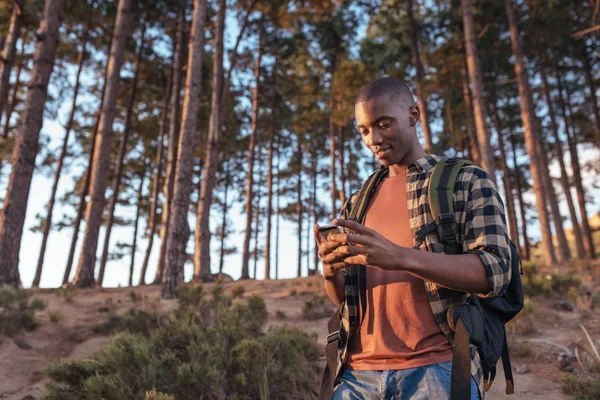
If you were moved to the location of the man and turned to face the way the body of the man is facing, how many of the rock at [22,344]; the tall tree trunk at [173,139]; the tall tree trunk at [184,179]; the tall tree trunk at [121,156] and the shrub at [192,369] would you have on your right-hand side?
5

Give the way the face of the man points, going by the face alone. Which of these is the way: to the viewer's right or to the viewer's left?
to the viewer's left

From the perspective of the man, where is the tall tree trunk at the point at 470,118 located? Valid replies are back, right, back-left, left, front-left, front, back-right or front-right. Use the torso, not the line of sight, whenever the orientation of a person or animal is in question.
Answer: back-right

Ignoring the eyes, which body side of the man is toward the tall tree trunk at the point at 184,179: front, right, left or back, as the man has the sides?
right

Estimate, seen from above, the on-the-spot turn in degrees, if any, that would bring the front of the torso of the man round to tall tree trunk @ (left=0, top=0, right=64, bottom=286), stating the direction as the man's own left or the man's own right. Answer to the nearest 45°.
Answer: approximately 90° to the man's own right

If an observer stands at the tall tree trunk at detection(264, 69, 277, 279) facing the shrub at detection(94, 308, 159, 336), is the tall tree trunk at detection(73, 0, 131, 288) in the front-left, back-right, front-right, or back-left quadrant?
front-right

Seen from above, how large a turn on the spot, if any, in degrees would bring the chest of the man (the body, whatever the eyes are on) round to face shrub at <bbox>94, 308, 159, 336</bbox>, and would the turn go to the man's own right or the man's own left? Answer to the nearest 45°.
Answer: approximately 90° to the man's own right

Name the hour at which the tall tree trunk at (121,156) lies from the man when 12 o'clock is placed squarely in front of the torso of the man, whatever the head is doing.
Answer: The tall tree trunk is roughly at 3 o'clock from the man.

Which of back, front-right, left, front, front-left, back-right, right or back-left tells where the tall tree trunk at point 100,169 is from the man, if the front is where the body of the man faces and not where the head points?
right

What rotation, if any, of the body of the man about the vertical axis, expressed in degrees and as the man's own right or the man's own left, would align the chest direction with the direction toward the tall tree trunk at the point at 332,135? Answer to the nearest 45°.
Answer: approximately 135° to the man's own right

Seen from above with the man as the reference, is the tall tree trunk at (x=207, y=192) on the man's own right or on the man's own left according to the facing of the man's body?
on the man's own right

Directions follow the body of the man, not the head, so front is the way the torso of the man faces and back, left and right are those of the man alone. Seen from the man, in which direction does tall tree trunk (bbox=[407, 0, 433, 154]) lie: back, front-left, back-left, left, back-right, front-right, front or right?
back-right

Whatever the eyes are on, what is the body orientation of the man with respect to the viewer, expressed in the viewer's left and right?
facing the viewer and to the left of the viewer

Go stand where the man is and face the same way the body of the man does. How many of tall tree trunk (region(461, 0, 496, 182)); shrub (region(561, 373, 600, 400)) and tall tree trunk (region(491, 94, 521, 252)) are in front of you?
0

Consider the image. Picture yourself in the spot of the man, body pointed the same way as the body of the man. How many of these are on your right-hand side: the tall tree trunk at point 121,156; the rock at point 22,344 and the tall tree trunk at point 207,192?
3
